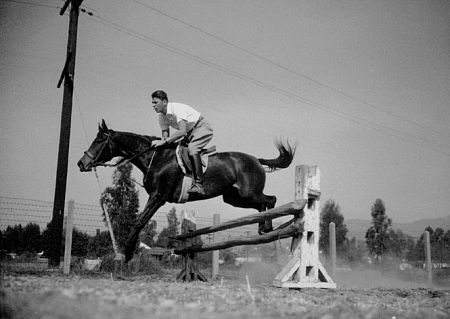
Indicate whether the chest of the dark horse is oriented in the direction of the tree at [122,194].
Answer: no

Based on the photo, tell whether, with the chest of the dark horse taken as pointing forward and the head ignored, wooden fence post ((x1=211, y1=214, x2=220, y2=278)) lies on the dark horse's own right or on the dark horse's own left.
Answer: on the dark horse's own right

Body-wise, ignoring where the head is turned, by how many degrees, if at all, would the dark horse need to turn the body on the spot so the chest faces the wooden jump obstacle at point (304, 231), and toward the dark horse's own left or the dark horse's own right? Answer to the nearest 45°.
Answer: approximately 135° to the dark horse's own left

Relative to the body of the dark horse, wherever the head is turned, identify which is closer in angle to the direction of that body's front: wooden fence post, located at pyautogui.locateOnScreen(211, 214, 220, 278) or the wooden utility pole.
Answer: the wooden utility pole

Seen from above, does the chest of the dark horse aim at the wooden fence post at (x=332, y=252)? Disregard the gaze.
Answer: no

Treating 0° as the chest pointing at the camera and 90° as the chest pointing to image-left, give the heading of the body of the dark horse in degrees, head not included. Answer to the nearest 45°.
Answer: approximately 90°

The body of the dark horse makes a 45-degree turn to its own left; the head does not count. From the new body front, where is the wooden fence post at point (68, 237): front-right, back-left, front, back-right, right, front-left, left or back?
right

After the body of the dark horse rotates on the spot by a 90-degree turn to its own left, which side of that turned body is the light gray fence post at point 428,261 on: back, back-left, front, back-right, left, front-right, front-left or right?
back-left

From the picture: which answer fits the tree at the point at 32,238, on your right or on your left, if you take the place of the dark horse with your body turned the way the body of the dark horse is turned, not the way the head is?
on your right

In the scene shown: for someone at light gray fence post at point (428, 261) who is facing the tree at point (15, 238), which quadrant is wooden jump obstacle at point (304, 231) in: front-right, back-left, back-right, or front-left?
front-left
